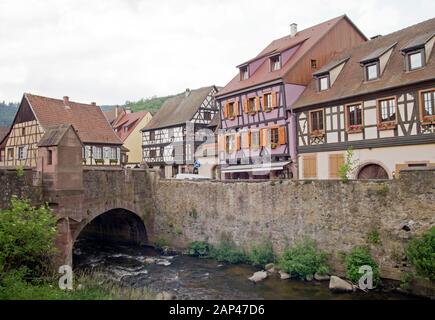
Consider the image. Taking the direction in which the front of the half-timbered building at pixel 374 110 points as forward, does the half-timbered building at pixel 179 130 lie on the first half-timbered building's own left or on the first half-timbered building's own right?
on the first half-timbered building's own right

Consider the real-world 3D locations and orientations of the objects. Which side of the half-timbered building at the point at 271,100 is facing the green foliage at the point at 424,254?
left

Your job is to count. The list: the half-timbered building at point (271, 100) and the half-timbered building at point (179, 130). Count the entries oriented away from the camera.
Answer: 0

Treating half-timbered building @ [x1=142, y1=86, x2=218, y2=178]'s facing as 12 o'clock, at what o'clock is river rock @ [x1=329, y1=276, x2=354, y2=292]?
The river rock is roughly at 10 o'clock from the half-timbered building.

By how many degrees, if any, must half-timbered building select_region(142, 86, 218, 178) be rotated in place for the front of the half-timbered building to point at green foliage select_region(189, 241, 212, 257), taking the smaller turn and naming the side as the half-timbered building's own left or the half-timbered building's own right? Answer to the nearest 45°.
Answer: approximately 45° to the half-timbered building's own left

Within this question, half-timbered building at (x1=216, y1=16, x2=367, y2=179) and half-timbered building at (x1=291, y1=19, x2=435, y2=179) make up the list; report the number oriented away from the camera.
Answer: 0

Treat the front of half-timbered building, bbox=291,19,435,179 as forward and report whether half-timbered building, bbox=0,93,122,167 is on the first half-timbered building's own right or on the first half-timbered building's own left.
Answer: on the first half-timbered building's own right

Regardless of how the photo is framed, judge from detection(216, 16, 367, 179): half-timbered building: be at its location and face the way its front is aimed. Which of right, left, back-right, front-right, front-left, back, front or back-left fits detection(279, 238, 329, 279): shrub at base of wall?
front-left

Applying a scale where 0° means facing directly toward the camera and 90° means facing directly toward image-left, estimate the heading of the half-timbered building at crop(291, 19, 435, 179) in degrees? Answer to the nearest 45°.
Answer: approximately 45°

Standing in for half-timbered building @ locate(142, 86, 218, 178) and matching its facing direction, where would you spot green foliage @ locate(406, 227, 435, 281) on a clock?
The green foliage is roughly at 10 o'clock from the half-timbered building.

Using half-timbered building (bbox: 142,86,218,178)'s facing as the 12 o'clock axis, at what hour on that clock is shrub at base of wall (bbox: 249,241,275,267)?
The shrub at base of wall is roughly at 10 o'clock from the half-timbered building.

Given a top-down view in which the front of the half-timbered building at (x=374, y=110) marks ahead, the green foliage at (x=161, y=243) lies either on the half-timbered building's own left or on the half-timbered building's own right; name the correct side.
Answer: on the half-timbered building's own right
